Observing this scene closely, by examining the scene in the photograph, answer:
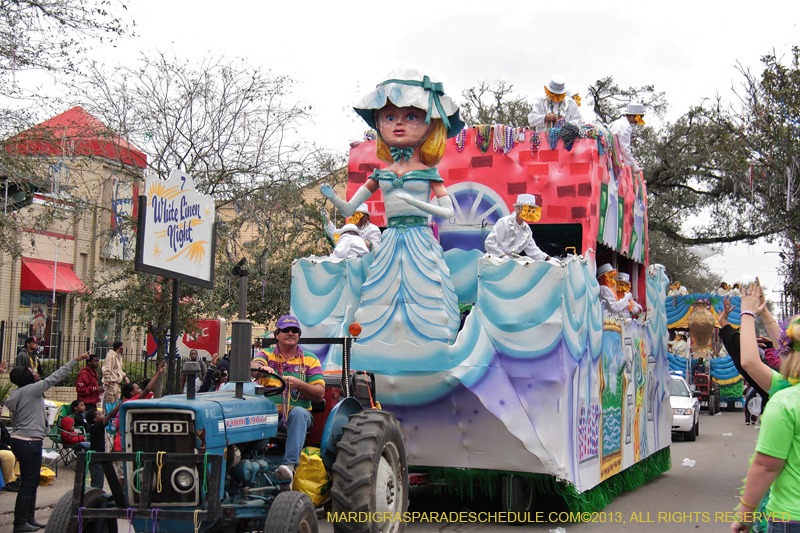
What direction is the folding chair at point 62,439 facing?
to the viewer's right

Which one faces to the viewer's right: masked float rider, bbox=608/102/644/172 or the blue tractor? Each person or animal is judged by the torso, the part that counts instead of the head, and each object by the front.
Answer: the masked float rider

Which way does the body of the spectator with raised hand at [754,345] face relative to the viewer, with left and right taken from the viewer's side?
facing to the left of the viewer

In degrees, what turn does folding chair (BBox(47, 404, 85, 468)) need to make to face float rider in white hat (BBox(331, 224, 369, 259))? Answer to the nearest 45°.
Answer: approximately 45° to its right

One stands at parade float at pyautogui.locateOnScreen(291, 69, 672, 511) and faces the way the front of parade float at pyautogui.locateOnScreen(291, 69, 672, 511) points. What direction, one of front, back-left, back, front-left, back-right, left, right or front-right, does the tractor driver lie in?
front

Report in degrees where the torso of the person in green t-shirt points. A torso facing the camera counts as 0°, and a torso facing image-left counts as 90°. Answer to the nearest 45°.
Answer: approximately 135°

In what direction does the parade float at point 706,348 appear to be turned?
toward the camera

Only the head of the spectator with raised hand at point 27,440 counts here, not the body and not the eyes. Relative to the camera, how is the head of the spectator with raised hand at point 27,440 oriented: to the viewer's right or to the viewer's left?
to the viewer's right

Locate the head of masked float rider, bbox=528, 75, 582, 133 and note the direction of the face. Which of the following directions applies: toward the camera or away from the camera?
toward the camera

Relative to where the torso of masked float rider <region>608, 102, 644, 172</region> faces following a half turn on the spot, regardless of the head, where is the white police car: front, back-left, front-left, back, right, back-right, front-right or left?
right

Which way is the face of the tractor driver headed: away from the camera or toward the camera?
toward the camera
